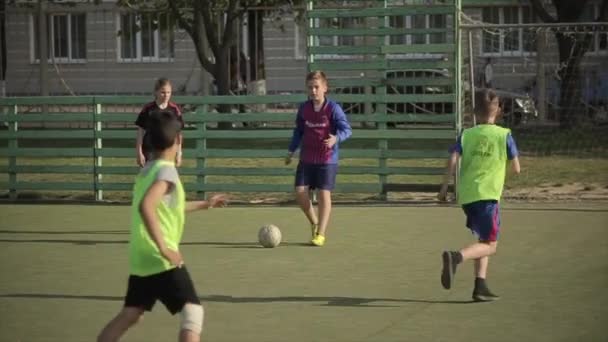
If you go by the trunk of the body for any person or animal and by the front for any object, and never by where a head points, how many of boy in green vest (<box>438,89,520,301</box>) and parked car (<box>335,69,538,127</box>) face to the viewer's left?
0

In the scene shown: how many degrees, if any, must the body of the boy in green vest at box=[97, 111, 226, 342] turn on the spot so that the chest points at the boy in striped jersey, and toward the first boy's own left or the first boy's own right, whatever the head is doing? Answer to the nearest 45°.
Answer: approximately 45° to the first boy's own left

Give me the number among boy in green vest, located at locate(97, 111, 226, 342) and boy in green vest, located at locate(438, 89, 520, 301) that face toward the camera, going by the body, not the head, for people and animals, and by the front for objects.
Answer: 0

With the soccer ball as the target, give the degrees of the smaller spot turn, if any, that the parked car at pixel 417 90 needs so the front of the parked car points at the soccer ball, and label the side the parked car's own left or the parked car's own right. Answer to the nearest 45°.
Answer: approximately 90° to the parked car's own right

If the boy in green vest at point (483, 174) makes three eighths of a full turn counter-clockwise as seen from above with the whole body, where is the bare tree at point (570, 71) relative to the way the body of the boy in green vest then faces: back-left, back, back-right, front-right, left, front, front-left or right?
right

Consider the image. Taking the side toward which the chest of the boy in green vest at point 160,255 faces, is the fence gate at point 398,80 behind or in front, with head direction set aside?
in front

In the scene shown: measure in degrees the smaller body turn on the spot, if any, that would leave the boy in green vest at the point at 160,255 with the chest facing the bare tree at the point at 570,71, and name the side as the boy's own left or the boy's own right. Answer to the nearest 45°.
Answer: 0° — they already face it

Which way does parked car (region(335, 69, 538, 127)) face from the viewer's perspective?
to the viewer's right

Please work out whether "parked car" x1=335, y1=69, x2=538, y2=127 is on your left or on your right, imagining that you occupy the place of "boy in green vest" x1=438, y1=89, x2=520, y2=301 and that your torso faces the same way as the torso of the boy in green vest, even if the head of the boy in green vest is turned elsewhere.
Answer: on your left

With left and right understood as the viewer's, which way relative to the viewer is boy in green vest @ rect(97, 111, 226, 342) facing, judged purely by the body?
facing away from the viewer and to the right of the viewer
